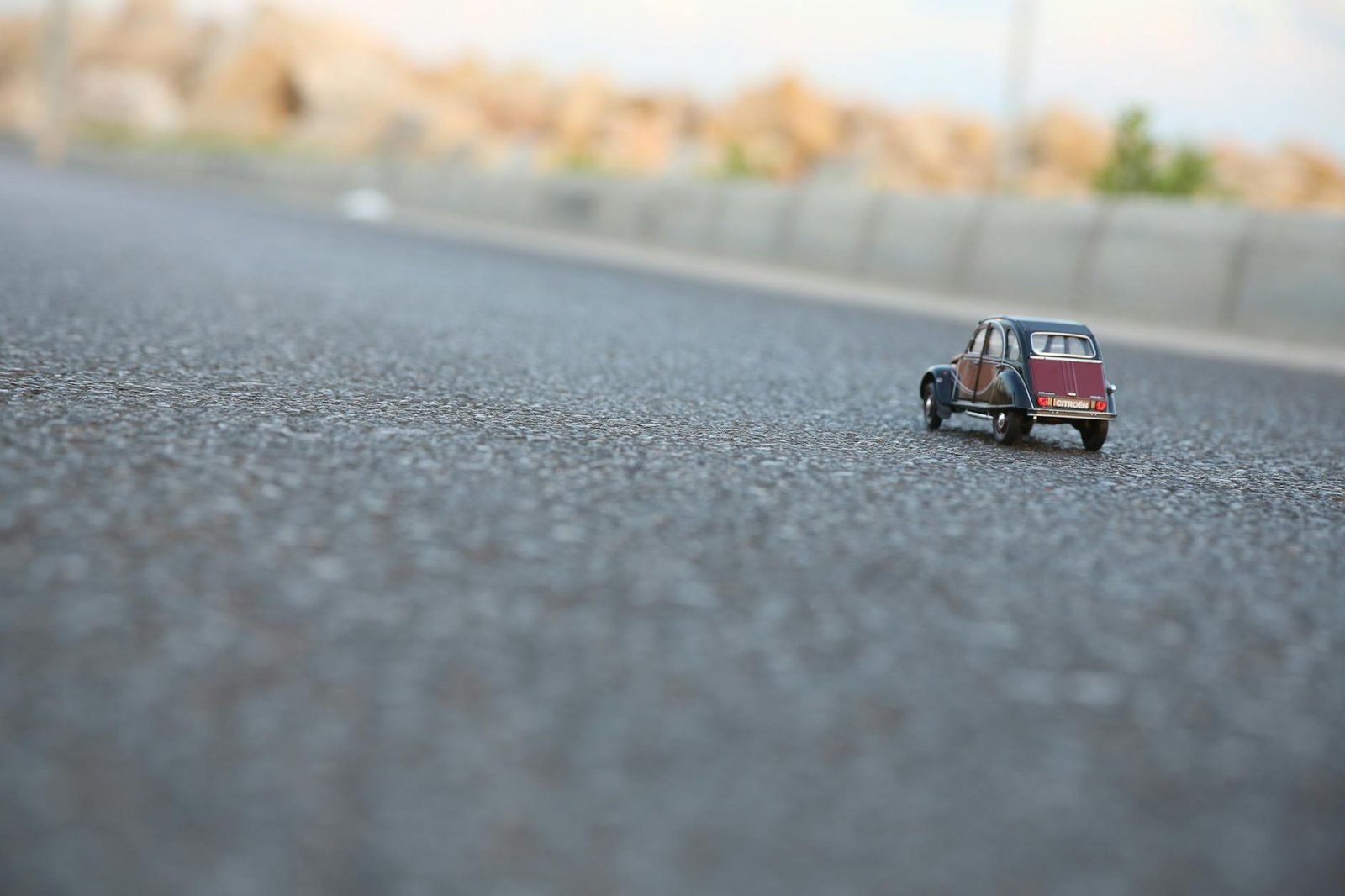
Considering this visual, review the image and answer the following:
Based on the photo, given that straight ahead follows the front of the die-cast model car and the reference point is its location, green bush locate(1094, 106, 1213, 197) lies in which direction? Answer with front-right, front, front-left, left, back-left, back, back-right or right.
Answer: front-right

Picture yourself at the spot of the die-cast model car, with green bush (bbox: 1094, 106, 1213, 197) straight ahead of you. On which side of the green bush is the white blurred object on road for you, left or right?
left

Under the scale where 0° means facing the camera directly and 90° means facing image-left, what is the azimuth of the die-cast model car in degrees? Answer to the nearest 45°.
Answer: approximately 135°

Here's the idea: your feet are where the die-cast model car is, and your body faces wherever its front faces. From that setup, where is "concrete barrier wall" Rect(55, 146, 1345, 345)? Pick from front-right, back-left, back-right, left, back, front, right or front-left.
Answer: front-right

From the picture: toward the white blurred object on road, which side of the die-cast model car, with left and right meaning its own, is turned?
front
